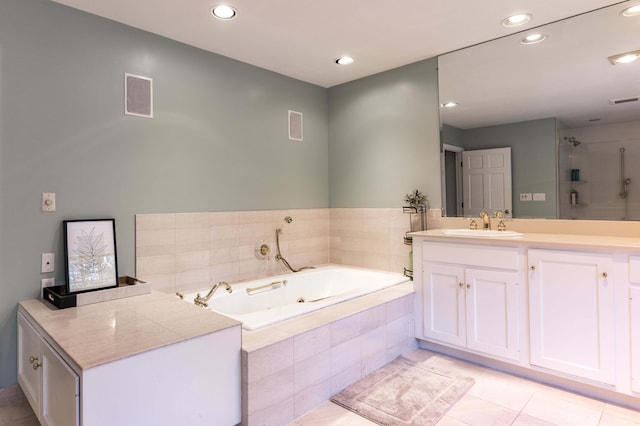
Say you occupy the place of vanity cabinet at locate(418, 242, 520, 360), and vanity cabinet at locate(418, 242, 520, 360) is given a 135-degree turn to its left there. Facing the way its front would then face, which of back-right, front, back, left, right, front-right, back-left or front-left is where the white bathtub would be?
back

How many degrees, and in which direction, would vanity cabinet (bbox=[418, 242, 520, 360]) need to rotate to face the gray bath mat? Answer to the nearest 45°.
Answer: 0° — it already faces it

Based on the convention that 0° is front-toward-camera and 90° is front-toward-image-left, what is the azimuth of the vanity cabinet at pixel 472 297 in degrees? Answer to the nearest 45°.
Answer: approximately 45°

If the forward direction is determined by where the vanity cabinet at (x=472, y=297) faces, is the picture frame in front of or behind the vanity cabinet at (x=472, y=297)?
in front

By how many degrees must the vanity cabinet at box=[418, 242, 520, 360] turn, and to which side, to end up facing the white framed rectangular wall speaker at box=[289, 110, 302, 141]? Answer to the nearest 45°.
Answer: approximately 45° to its right

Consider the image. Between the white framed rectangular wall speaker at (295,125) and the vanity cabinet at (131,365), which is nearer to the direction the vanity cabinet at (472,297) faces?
the vanity cabinet
